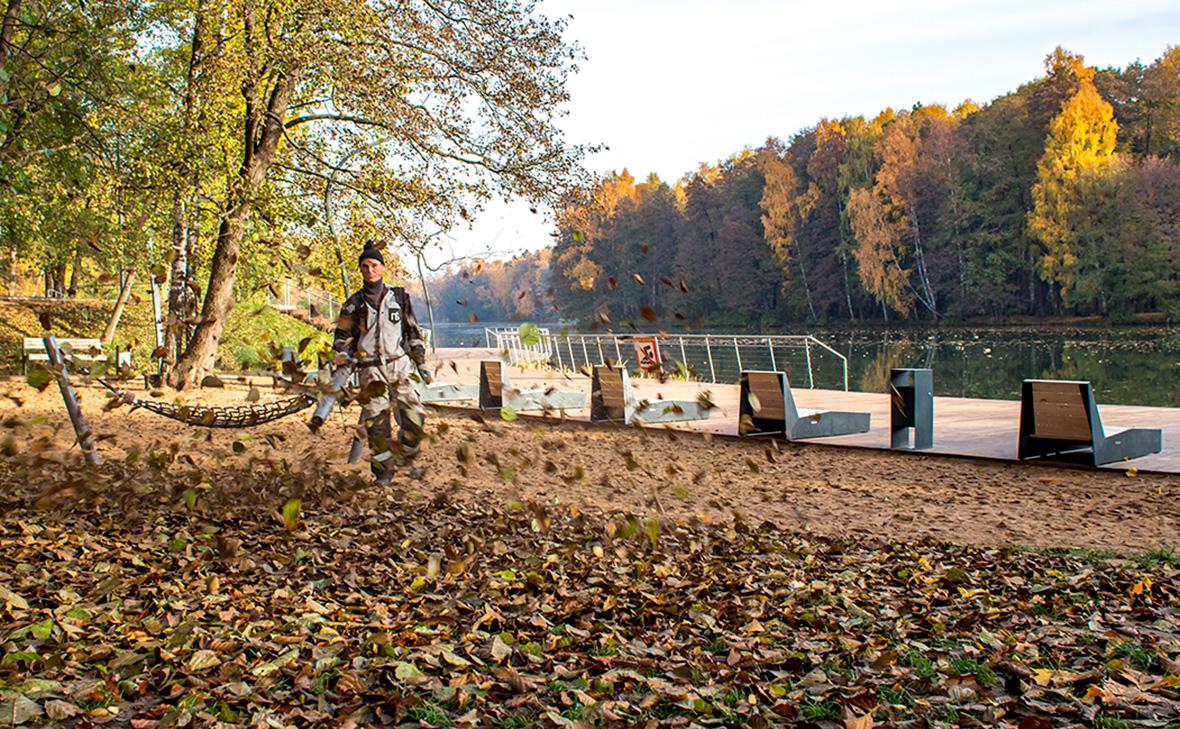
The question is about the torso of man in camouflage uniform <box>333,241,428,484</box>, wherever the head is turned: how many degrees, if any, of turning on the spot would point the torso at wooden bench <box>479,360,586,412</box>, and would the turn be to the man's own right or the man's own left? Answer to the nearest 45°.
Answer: approximately 180°

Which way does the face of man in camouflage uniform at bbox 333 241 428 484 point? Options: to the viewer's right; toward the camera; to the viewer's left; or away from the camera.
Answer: toward the camera

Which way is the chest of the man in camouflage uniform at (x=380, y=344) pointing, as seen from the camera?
toward the camera

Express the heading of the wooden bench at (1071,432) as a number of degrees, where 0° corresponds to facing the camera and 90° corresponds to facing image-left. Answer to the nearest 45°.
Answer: approximately 225°

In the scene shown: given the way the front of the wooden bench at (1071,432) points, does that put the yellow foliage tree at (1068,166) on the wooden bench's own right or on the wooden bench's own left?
on the wooden bench's own left

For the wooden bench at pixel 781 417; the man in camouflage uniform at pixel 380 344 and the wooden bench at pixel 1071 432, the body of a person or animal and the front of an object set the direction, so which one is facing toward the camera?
the man in camouflage uniform

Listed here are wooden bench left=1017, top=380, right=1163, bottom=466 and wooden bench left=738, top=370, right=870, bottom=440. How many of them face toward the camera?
0

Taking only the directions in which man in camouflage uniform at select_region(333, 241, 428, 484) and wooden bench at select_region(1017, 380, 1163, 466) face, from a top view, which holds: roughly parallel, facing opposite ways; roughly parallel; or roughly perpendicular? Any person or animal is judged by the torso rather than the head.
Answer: roughly perpendicular

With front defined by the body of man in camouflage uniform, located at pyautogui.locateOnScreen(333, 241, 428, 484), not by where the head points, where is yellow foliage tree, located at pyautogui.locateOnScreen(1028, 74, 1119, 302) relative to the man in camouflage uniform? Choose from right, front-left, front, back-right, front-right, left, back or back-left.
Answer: back-left

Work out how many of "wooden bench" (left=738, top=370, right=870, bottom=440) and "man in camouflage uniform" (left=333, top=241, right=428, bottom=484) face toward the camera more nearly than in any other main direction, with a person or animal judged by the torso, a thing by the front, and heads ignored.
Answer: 1

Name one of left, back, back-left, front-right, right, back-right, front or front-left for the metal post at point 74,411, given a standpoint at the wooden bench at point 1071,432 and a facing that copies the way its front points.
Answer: back

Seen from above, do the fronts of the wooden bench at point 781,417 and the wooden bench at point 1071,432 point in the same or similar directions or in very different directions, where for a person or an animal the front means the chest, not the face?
same or similar directions

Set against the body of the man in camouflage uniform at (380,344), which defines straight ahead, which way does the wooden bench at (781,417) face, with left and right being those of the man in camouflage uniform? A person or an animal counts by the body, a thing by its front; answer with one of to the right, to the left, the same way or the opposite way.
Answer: to the left

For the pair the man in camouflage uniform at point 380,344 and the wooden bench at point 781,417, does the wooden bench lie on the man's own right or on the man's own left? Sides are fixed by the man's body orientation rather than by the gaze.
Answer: on the man's own left

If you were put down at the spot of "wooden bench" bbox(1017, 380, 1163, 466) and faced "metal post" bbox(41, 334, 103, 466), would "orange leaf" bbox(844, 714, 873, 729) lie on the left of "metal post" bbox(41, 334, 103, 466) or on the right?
left

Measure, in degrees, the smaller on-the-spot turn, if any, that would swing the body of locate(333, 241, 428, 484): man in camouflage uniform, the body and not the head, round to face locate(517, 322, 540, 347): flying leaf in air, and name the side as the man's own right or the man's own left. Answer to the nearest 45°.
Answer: approximately 45° to the man's own left
